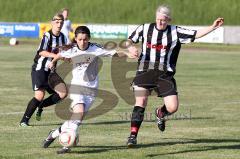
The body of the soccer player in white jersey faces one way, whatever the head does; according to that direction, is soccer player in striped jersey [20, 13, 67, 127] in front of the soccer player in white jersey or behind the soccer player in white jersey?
behind

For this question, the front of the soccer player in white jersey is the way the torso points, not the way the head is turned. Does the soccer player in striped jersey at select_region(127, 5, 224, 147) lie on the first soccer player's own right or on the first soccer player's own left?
on the first soccer player's own left

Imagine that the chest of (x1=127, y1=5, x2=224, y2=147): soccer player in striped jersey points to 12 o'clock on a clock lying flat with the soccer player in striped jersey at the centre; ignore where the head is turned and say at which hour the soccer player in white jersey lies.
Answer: The soccer player in white jersey is roughly at 2 o'clock from the soccer player in striped jersey.

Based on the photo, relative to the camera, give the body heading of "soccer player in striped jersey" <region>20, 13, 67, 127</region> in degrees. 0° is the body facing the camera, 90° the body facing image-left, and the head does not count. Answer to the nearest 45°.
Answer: approximately 315°

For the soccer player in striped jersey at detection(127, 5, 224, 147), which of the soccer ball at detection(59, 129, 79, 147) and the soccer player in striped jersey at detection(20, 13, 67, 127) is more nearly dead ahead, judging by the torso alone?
the soccer ball

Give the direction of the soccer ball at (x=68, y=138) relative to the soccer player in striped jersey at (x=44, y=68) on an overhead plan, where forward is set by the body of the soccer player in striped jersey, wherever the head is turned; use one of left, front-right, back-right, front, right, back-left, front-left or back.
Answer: front-right
